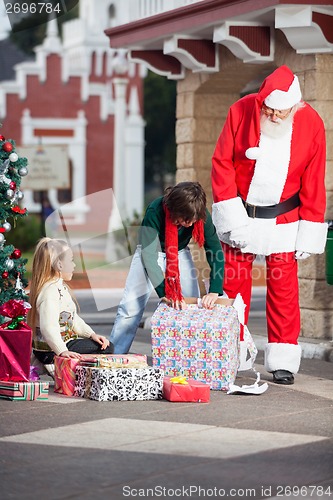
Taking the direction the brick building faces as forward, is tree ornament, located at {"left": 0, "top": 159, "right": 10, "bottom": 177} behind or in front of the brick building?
in front

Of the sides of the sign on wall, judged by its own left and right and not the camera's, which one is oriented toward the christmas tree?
front

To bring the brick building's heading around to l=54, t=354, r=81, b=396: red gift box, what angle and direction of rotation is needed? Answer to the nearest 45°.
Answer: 0° — it already faces it

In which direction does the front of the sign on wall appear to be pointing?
toward the camera

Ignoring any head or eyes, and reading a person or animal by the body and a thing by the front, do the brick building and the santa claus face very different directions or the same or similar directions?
same or similar directions

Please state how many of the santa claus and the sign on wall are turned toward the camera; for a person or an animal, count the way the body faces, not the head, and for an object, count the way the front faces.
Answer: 2

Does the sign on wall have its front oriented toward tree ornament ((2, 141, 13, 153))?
yes

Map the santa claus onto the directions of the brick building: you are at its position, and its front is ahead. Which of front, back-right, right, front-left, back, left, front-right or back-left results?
front

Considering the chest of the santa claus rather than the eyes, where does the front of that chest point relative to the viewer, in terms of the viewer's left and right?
facing the viewer

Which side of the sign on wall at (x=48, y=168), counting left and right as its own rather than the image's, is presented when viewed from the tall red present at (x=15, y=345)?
front

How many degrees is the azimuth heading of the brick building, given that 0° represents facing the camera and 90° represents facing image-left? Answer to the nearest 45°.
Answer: approximately 0°

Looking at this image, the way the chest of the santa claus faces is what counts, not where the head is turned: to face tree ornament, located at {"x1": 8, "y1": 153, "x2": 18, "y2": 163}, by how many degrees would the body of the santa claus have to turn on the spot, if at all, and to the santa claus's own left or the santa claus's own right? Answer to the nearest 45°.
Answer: approximately 90° to the santa claus's own right

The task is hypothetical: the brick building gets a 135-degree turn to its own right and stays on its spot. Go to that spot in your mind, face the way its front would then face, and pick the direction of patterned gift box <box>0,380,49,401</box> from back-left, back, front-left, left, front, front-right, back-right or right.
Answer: back-left

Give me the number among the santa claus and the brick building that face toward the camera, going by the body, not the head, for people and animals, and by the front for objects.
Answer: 2

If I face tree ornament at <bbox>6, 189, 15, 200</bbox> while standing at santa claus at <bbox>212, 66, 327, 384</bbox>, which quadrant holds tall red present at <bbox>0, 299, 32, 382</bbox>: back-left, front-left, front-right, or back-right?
front-left
